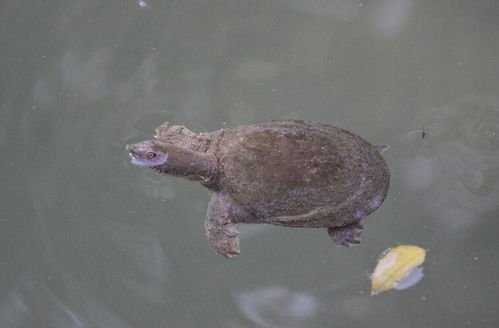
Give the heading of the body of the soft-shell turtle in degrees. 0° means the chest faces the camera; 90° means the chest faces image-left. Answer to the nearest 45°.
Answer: approximately 90°
